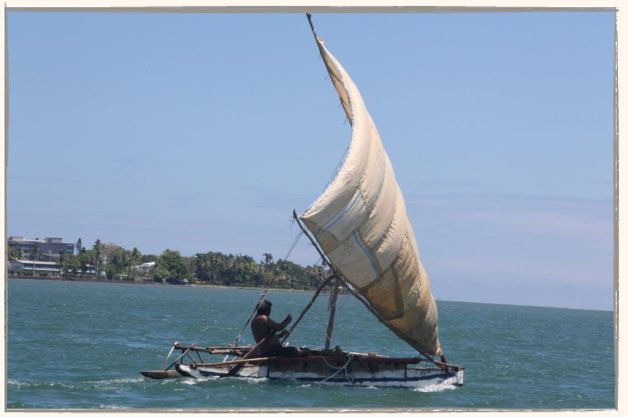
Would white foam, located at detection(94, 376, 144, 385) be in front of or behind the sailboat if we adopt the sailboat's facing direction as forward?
behind

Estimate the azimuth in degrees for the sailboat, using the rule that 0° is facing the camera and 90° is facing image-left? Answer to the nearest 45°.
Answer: approximately 270°

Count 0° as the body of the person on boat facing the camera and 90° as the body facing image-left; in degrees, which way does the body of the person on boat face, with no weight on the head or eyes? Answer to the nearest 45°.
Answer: approximately 270°

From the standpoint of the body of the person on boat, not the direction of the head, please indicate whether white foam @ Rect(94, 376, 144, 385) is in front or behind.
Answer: behind
